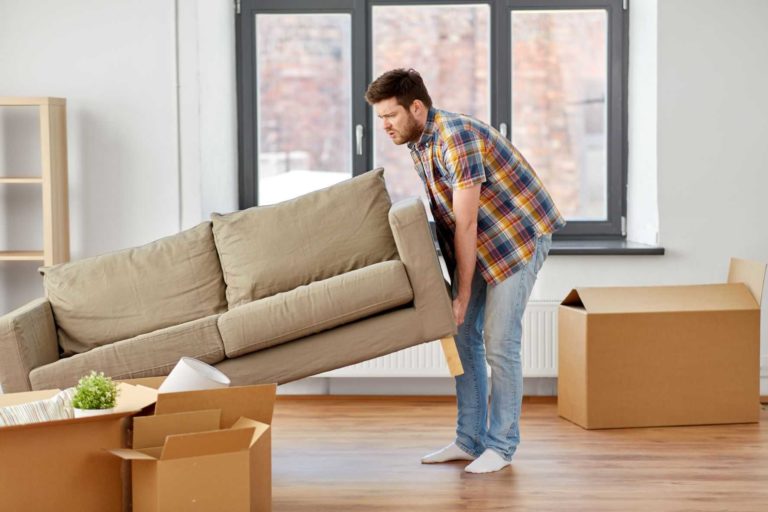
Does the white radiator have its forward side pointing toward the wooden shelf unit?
no

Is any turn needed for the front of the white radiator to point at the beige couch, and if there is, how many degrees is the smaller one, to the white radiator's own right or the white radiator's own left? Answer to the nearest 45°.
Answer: approximately 45° to the white radiator's own right

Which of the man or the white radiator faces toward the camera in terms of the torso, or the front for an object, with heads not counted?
the white radiator

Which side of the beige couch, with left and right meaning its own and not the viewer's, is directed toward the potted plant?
front

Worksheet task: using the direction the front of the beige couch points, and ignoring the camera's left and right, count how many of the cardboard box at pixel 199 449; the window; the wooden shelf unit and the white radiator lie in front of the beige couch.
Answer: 1

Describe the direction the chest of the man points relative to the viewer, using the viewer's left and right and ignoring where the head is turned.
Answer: facing to the left of the viewer

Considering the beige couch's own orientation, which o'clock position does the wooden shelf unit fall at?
The wooden shelf unit is roughly at 5 o'clock from the beige couch.

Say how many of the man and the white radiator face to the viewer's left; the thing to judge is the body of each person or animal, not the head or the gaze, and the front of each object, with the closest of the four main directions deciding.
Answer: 1

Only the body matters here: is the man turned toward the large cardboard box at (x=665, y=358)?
no

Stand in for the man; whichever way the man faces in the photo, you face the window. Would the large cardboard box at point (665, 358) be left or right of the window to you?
right

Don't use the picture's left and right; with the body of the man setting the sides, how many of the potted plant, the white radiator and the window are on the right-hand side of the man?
2

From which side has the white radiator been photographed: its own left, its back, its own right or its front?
front

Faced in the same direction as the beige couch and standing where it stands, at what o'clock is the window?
The window is roughly at 7 o'clock from the beige couch.

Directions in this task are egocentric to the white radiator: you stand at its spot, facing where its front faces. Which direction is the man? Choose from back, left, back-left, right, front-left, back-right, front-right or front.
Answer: front

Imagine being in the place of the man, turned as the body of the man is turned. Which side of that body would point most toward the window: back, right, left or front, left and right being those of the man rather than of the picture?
right
